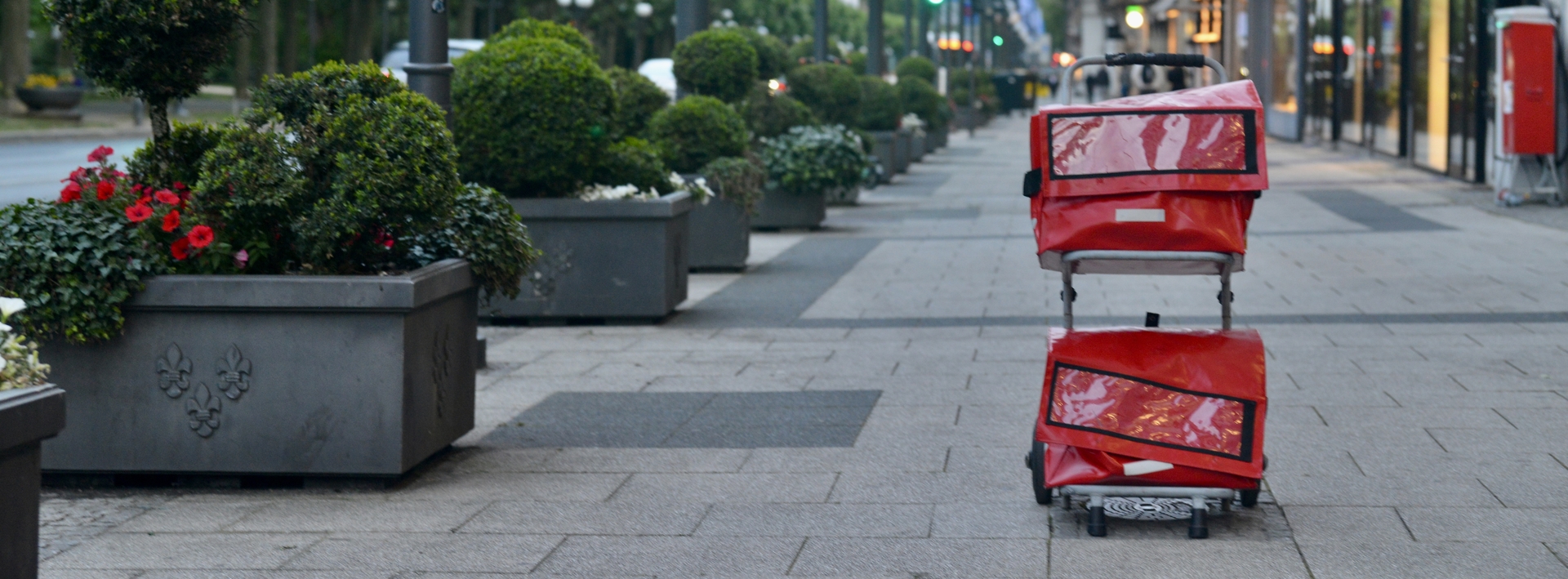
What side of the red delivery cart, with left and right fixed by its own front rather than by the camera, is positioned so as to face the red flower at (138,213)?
right

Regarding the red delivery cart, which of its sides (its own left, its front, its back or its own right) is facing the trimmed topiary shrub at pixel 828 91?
back

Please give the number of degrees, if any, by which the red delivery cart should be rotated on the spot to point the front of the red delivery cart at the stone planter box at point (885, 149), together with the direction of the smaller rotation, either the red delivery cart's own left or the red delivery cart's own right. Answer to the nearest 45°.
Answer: approximately 180°

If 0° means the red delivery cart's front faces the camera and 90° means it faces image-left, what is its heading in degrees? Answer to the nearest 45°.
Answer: approximately 0°

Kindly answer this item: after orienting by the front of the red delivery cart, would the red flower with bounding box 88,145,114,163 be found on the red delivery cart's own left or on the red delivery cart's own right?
on the red delivery cart's own right

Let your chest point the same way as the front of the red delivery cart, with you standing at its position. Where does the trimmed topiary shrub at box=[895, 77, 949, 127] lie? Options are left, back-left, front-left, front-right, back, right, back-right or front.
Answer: back

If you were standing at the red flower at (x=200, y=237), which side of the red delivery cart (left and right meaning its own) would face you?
right

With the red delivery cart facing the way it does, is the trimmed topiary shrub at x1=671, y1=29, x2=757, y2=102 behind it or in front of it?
behind

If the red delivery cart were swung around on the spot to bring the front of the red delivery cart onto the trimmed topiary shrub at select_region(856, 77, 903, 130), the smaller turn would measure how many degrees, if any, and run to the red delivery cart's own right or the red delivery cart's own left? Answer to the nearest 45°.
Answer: approximately 180°
